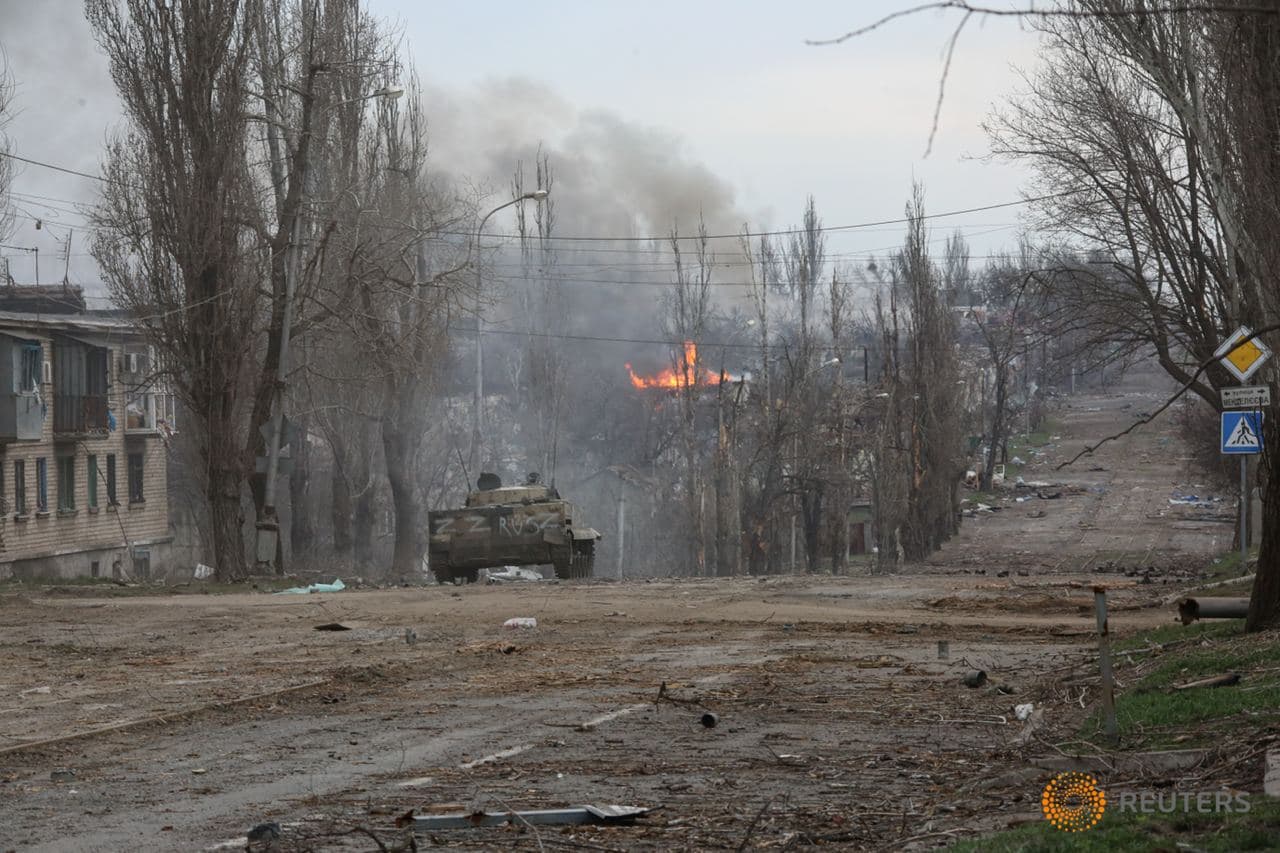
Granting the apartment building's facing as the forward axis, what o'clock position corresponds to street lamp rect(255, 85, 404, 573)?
The street lamp is roughly at 1 o'clock from the apartment building.

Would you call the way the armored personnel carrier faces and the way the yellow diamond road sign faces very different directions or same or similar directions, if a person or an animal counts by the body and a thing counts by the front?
very different directions

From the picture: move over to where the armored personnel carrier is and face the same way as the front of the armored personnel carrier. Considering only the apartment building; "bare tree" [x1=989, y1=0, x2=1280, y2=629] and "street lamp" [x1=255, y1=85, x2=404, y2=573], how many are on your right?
1

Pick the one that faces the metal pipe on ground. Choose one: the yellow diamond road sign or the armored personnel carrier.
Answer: the yellow diamond road sign

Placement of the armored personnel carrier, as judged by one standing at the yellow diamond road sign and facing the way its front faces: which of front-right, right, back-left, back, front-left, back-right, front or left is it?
back-right

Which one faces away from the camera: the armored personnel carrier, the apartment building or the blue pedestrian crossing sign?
the armored personnel carrier

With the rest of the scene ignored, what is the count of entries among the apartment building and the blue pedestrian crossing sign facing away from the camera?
0
